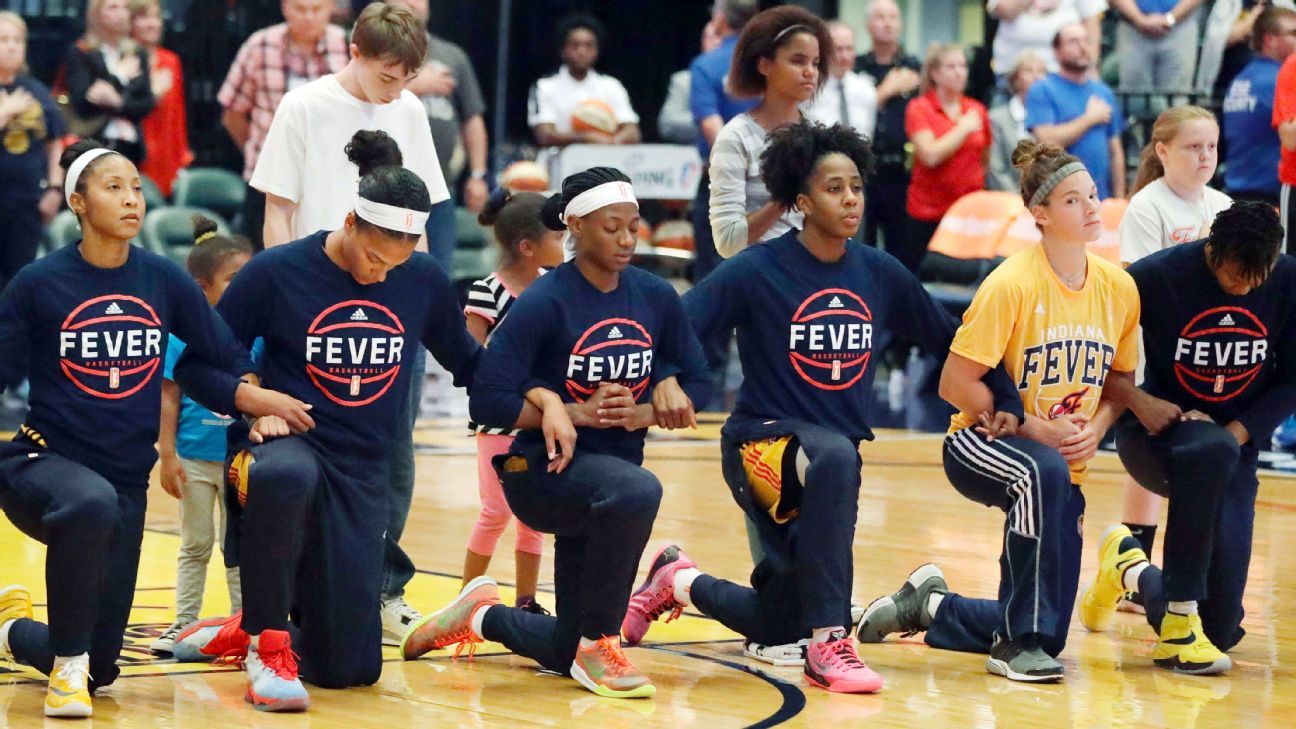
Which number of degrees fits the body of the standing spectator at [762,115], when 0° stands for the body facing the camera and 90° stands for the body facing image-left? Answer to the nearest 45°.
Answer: approximately 315°

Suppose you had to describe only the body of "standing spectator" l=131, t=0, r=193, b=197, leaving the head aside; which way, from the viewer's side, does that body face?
toward the camera

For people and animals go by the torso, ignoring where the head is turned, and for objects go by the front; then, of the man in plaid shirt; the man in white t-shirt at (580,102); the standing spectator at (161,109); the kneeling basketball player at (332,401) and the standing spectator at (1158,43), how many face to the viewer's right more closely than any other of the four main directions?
0

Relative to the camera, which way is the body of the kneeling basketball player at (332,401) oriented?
toward the camera

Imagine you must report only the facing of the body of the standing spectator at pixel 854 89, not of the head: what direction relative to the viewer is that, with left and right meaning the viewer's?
facing the viewer

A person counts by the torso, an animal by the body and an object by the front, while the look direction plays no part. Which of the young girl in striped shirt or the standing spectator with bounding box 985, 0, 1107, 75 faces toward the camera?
the standing spectator

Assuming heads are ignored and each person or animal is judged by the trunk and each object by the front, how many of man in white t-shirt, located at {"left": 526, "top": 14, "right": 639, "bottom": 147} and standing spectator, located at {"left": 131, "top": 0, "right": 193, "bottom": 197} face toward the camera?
2

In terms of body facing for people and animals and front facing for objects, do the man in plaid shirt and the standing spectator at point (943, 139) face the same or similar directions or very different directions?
same or similar directions

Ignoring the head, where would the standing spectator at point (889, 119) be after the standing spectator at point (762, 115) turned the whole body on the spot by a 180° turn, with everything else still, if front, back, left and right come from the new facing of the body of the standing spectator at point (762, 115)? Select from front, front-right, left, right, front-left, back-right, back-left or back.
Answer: front-right

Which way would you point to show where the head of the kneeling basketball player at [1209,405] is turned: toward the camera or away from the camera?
toward the camera

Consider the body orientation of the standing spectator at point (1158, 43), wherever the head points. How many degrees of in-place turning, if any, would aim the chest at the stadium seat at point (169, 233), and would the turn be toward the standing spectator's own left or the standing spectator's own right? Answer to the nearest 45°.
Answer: approximately 90° to the standing spectator's own right

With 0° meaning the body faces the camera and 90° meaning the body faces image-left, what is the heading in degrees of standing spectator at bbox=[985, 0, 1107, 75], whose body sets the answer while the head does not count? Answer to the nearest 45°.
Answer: approximately 0°

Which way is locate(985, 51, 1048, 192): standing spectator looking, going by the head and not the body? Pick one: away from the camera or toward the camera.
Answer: toward the camera

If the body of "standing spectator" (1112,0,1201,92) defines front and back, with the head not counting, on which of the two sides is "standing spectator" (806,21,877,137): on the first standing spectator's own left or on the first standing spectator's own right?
on the first standing spectator's own right

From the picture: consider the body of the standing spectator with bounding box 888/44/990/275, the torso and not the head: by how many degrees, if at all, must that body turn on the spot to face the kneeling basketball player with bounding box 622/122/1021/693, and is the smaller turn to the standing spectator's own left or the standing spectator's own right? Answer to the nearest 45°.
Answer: approximately 45° to the standing spectator's own right
